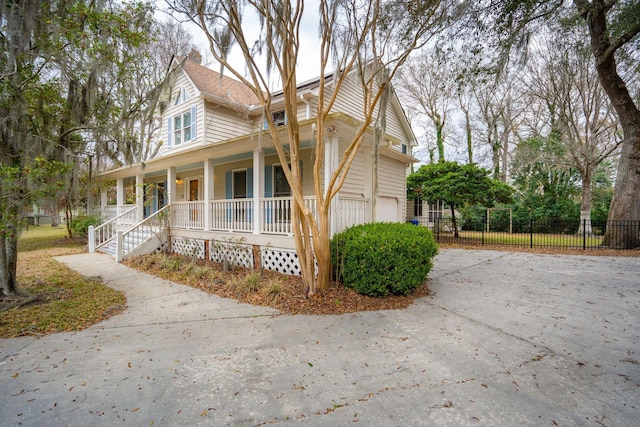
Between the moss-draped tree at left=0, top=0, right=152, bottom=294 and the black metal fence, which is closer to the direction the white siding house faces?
the moss-draped tree

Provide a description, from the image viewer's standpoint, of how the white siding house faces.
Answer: facing the viewer and to the left of the viewer

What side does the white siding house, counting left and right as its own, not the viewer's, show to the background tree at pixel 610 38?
left

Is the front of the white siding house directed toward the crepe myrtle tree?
no

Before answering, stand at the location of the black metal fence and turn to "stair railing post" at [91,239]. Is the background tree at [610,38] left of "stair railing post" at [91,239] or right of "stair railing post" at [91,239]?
right

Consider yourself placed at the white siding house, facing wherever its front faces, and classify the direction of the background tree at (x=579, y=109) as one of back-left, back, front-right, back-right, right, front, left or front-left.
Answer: back-left

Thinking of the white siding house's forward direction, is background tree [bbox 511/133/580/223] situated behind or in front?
behind

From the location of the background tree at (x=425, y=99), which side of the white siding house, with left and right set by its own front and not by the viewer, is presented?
back

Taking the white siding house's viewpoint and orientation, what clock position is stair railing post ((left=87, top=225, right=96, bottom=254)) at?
The stair railing post is roughly at 2 o'clock from the white siding house.

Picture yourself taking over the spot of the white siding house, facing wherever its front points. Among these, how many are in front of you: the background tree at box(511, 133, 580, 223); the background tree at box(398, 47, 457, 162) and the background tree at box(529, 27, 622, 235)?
0

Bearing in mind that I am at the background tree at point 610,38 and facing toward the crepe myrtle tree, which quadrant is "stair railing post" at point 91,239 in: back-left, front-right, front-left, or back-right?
front-right

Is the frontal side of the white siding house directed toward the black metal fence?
no

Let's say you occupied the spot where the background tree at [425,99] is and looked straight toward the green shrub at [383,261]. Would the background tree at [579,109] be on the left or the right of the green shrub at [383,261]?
left

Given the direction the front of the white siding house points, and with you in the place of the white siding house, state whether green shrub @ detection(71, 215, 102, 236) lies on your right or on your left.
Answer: on your right

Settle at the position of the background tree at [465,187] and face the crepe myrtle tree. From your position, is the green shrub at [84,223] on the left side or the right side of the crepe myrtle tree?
right
